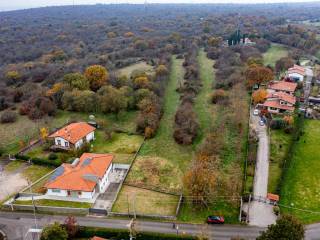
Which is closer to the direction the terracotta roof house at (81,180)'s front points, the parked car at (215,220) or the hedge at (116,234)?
the hedge

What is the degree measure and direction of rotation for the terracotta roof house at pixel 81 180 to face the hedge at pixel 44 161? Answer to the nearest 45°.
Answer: approximately 135° to its right

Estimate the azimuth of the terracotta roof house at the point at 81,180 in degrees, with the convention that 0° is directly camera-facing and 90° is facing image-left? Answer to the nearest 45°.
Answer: approximately 0°

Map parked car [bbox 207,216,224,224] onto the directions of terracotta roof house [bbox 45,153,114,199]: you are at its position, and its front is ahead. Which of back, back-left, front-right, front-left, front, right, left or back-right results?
front-left

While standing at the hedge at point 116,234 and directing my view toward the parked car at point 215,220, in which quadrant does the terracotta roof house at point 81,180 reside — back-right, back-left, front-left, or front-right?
back-left

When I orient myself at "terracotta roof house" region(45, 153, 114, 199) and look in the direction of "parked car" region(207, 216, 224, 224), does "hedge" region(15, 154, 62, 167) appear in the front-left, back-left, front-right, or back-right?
back-left

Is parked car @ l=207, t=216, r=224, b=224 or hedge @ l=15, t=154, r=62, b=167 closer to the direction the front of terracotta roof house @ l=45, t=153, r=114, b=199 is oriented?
the parked car

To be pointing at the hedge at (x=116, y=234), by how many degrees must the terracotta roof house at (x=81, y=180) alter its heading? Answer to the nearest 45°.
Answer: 0° — it already faces it

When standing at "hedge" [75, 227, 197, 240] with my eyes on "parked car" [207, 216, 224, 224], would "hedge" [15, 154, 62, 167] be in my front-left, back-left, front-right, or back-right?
back-left
